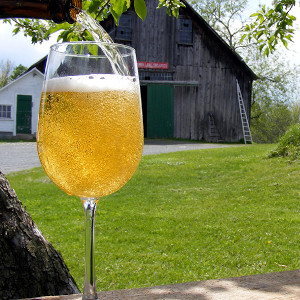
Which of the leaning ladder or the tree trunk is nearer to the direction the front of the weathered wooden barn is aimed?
the tree trunk

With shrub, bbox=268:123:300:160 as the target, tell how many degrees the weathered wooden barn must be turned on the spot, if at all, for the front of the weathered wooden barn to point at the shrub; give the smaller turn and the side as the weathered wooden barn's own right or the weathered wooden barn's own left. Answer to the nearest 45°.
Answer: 0° — it already faces it

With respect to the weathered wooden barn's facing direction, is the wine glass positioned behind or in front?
in front

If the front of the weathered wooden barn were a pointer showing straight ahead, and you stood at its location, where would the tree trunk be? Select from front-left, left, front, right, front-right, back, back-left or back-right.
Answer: front

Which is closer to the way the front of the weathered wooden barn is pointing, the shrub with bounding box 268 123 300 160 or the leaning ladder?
the shrub

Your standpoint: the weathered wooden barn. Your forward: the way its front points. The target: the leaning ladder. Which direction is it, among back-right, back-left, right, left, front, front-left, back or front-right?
left

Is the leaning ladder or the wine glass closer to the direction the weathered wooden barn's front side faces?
the wine glass

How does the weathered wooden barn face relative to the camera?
toward the camera
